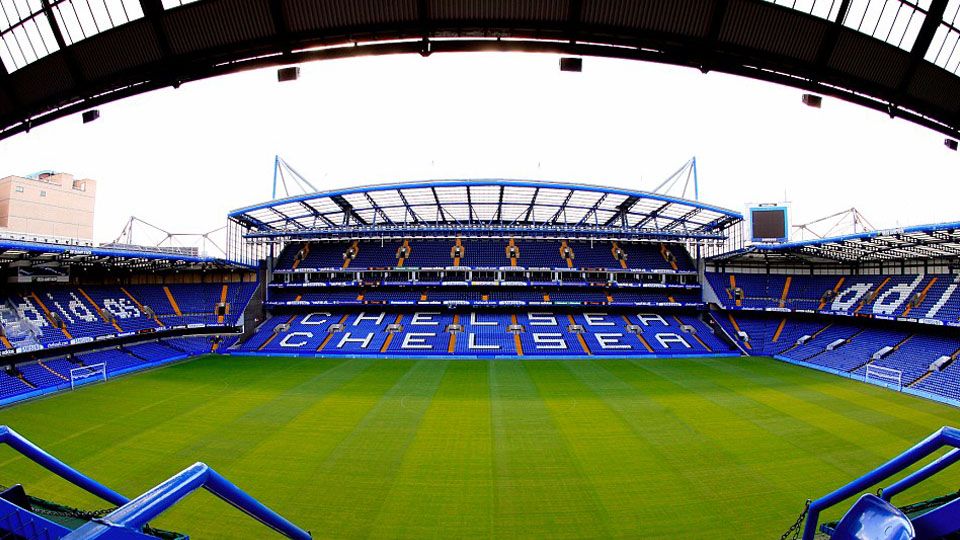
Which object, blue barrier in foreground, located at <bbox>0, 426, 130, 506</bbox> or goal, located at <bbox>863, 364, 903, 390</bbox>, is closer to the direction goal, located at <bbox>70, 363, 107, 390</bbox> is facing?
the goal

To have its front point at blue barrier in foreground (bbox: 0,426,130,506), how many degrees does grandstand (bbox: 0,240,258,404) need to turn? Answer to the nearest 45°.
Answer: approximately 45° to its right

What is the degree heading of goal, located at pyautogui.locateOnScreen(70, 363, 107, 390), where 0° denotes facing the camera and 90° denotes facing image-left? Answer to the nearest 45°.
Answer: approximately 315°

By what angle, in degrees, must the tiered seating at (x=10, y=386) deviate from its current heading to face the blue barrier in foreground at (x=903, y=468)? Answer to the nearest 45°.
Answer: approximately 45° to its right

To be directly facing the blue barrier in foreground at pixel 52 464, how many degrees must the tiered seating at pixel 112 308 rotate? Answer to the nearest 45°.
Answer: approximately 45° to its right

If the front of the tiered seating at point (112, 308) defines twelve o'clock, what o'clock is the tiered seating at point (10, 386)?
the tiered seating at point (10, 386) is roughly at 2 o'clock from the tiered seating at point (112, 308).

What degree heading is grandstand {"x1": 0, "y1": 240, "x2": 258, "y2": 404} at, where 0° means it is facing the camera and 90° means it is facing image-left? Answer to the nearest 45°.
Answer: approximately 315°

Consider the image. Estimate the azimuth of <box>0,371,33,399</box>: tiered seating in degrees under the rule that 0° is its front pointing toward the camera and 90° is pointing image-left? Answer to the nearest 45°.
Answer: approximately 315°
